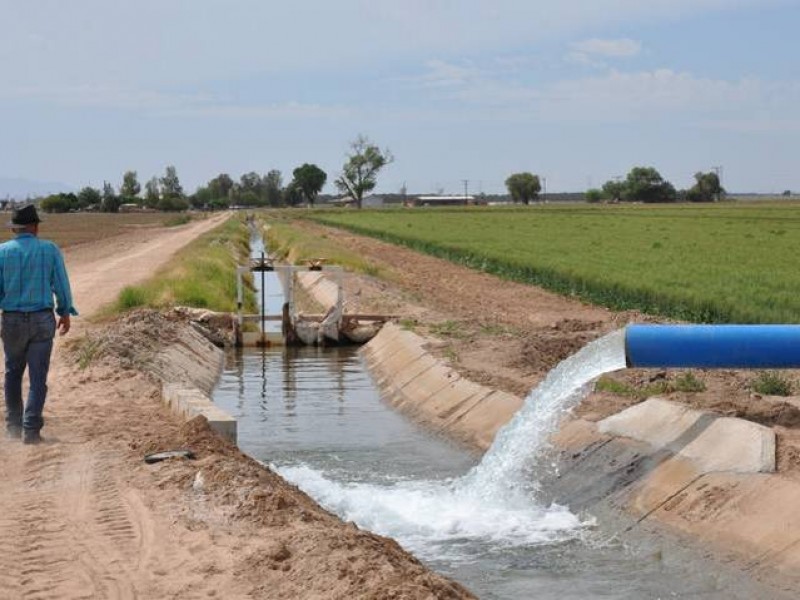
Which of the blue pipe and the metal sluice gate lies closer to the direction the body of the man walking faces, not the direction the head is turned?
the metal sluice gate

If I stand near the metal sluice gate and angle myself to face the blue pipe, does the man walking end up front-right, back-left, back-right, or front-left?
front-right

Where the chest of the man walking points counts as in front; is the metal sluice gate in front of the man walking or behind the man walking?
in front

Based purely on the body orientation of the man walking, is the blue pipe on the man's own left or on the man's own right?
on the man's own right

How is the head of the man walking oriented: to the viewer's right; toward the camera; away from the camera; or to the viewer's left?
away from the camera

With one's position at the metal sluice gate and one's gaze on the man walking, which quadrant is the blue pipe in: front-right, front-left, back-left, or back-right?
front-left

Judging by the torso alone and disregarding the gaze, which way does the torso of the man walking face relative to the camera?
away from the camera
